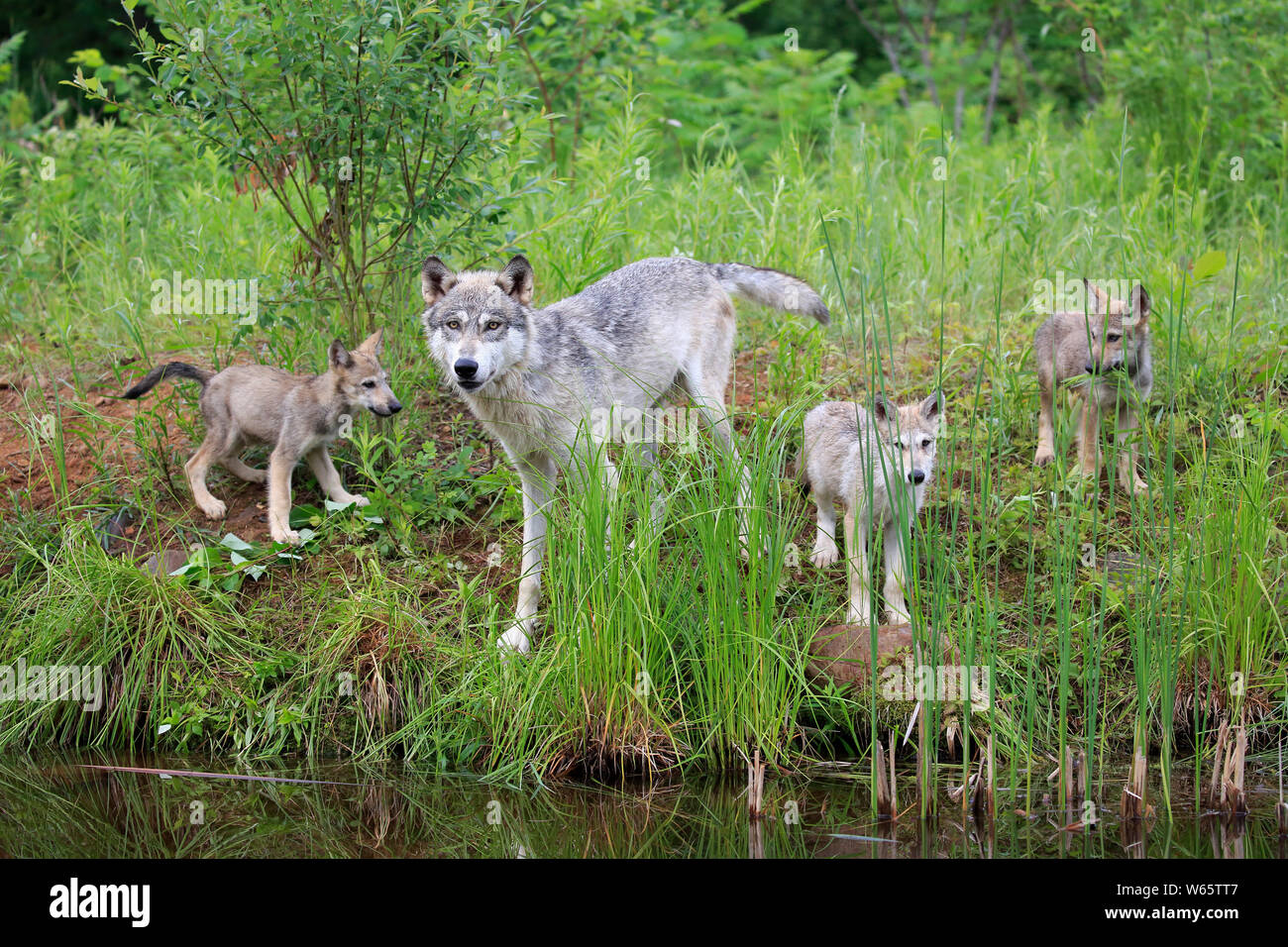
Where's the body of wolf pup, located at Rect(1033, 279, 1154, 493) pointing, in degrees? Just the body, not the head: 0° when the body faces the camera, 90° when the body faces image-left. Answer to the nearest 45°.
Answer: approximately 315°

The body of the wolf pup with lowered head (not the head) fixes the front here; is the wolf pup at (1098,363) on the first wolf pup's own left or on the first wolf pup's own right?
on the first wolf pup's own left

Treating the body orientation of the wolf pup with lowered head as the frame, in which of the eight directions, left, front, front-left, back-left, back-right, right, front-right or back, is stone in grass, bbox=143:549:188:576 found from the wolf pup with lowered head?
back-right

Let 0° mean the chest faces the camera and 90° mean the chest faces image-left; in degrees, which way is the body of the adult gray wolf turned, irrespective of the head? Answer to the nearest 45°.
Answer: approximately 45°

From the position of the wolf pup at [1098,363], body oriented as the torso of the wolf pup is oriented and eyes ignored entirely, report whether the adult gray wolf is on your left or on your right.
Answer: on your right

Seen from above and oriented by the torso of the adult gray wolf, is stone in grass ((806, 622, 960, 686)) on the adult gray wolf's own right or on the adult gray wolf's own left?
on the adult gray wolf's own left

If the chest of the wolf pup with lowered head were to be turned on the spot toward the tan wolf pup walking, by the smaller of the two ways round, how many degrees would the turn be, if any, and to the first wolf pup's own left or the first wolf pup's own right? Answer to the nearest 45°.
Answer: approximately 135° to the first wolf pup's own right
